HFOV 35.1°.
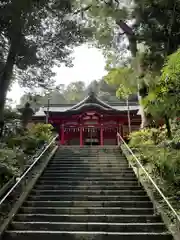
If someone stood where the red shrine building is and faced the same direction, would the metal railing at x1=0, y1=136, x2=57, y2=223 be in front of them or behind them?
in front

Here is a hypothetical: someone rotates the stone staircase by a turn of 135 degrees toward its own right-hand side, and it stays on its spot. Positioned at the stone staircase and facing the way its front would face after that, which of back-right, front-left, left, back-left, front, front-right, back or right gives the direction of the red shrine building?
front-right

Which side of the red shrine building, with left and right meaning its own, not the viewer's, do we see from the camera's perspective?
front

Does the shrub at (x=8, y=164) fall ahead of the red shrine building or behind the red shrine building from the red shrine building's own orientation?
ahead

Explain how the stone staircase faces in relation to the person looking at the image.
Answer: facing the viewer
